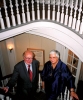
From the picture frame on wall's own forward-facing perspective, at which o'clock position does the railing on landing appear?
The railing on landing is roughly at 12 o'clock from the picture frame on wall.

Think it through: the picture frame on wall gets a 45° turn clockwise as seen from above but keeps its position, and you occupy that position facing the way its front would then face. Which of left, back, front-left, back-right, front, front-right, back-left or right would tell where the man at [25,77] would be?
front-left

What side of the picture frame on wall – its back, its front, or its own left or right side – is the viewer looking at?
front

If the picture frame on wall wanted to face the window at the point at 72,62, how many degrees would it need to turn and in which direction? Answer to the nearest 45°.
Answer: approximately 90° to its left

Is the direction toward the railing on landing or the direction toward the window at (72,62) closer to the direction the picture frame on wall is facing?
the railing on landing
